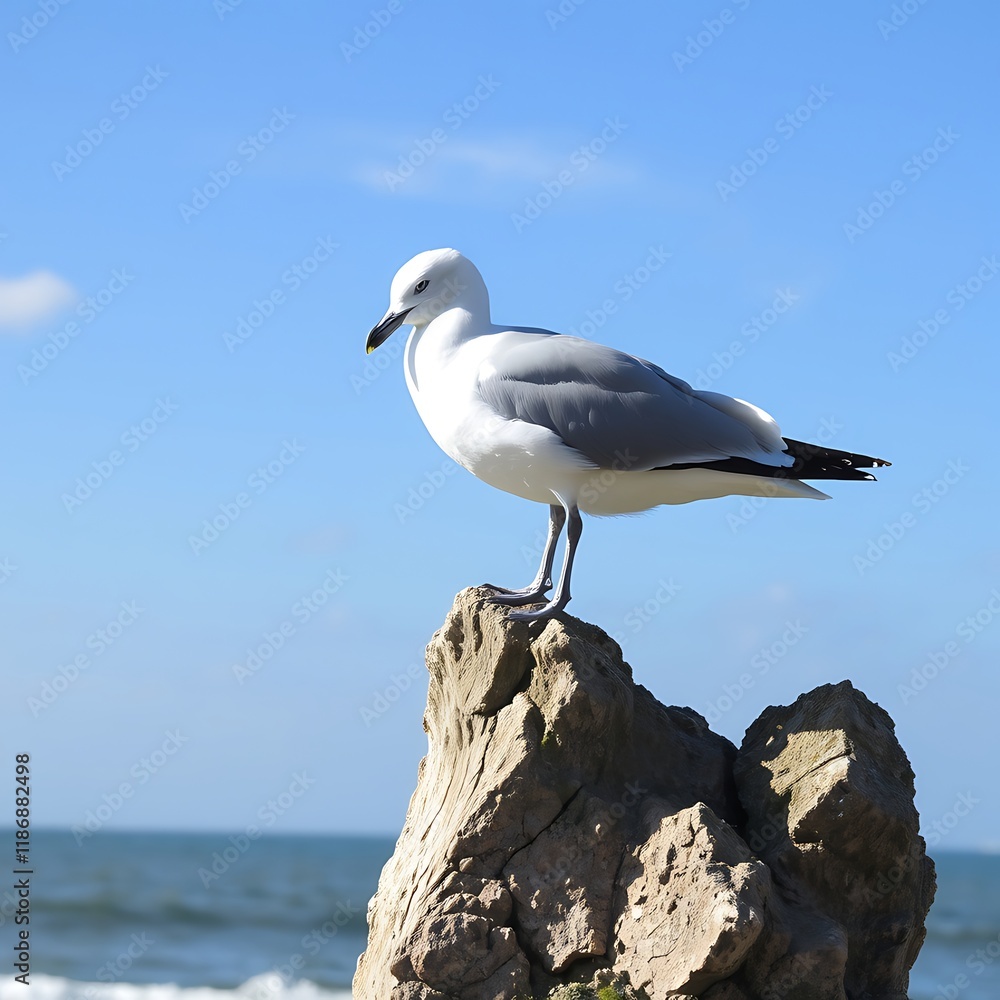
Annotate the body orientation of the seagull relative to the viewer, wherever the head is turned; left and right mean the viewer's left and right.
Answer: facing to the left of the viewer
